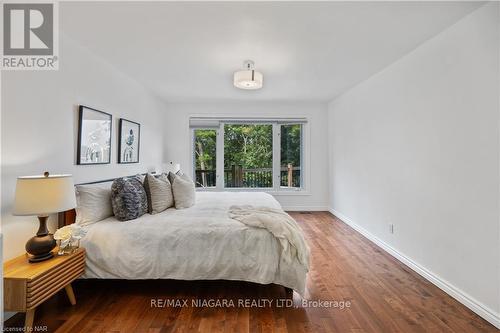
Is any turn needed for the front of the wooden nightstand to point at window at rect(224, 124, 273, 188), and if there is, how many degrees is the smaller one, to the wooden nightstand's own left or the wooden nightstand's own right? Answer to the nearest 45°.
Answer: approximately 90° to the wooden nightstand's own left

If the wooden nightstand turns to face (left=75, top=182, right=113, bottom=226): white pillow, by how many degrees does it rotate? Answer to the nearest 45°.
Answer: approximately 90° to its left

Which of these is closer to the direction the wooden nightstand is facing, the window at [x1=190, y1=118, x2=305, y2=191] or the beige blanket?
the beige blanket

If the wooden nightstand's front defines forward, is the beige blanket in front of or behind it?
in front

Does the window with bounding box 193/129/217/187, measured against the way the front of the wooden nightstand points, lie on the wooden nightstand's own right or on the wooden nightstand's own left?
on the wooden nightstand's own left

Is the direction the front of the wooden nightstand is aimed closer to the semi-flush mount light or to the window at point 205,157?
the semi-flush mount light

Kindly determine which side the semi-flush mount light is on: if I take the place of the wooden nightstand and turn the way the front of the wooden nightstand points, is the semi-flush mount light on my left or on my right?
on my left

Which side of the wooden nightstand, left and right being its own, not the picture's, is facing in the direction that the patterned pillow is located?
left

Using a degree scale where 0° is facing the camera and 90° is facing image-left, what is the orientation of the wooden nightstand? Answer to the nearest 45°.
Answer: approximately 315°
